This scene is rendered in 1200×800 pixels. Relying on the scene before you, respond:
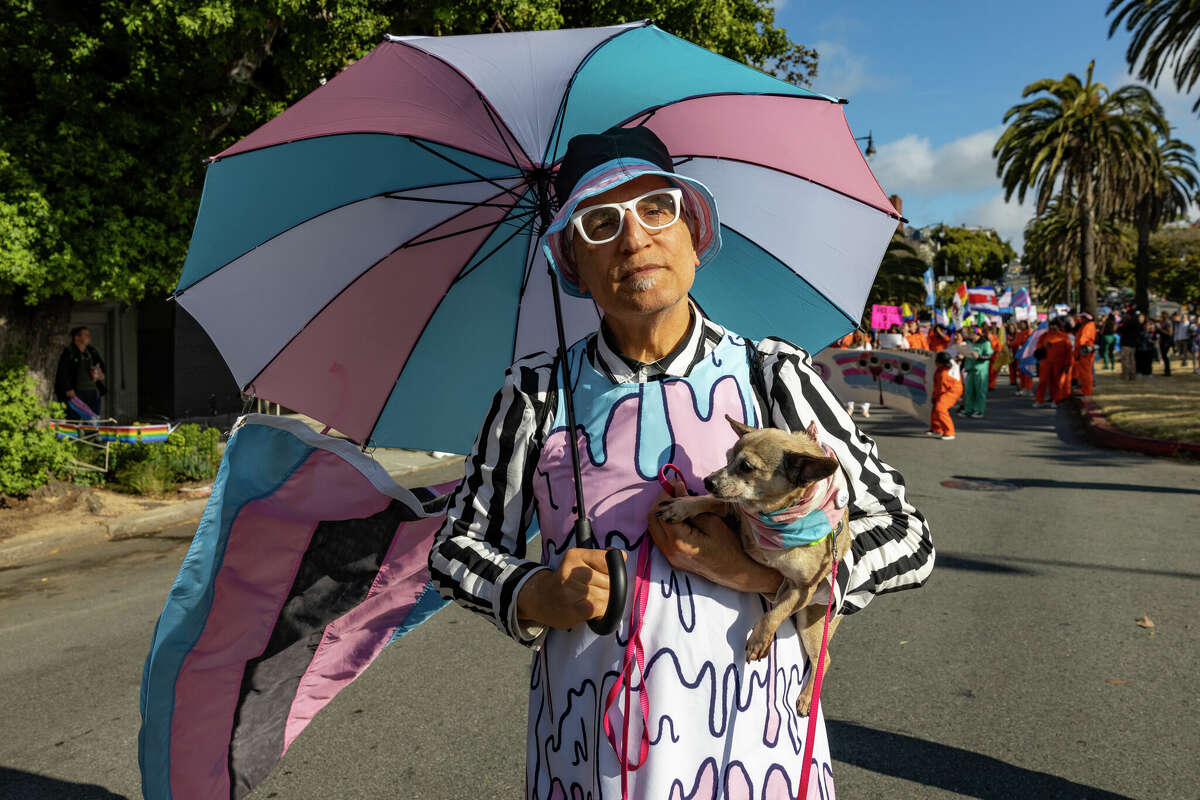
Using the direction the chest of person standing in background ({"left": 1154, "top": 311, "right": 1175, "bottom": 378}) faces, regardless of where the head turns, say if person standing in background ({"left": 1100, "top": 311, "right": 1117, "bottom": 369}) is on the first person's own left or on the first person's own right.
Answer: on the first person's own right

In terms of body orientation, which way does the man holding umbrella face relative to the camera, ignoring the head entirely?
toward the camera

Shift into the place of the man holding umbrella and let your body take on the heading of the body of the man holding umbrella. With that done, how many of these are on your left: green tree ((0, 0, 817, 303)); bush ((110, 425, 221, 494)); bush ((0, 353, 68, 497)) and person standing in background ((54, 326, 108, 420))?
0

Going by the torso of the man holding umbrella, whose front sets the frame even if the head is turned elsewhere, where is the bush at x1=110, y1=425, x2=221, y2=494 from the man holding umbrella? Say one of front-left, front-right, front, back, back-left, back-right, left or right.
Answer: back-right

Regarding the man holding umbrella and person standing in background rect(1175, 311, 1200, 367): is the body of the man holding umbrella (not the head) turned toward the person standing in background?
no

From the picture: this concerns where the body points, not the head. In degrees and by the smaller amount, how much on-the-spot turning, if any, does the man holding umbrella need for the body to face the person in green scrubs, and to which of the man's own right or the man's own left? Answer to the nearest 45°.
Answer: approximately 180°

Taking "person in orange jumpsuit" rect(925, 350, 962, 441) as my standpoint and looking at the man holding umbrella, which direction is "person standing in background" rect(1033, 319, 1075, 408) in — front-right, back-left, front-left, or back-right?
back-left

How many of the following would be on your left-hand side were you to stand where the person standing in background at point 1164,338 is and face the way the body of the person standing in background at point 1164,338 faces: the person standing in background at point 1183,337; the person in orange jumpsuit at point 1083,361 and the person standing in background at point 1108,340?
1

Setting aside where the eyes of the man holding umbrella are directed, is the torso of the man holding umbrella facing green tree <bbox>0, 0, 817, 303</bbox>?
no

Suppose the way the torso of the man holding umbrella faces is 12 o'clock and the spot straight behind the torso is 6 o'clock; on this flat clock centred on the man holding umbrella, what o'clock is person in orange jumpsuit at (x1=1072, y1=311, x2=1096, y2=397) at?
The person in orange jumpsuit is roughly at 7 o'clock from the man holding umbrella.

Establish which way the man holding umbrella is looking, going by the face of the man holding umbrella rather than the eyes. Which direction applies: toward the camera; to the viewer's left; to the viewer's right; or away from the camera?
toward the camera
